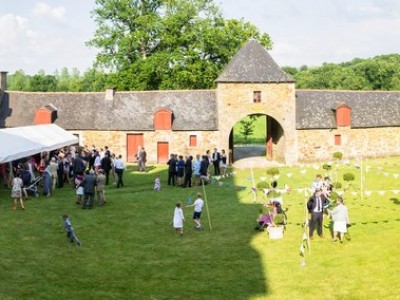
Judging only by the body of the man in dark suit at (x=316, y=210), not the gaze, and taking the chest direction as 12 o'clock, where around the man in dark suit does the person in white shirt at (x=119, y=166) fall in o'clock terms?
The person in white shirt is roughly at 4 o'clock from the man in dark suit.

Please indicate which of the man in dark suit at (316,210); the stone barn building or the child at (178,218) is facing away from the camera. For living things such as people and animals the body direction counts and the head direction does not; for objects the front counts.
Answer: the child

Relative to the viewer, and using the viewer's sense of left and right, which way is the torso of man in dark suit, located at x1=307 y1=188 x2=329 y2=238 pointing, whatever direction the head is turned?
facing the viewer

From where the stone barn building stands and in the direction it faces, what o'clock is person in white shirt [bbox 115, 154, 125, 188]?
The person in white shirt is roughly at 1 o'clock from the stone barn building.

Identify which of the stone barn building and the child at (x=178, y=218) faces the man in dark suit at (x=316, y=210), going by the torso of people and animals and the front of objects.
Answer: the stone barn building

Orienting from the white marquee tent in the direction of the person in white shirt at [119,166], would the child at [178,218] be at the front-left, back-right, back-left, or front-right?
front-right

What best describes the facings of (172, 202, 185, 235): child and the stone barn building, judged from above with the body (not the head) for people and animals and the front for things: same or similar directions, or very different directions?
very different directions

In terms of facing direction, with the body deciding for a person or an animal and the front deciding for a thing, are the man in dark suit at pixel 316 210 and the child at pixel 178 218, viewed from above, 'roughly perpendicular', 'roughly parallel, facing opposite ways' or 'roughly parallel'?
roughly parallel, facing opposite ways

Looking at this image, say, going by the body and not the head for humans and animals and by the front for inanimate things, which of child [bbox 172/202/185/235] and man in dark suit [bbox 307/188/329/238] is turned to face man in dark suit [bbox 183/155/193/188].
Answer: the child

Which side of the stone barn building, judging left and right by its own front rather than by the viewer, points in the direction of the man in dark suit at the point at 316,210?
front

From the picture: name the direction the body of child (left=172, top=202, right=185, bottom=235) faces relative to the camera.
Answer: away from the camera

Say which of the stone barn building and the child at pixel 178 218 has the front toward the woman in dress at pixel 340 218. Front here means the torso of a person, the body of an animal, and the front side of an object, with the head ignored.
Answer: the stone barn building

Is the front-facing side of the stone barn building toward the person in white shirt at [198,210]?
yes

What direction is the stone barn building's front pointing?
toward the camera

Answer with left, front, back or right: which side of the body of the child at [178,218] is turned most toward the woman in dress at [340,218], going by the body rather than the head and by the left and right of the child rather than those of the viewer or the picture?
right

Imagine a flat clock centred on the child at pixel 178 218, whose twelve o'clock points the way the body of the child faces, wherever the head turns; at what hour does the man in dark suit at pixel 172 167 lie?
The man in dark suit is roughly at 12 o'clock from the child.

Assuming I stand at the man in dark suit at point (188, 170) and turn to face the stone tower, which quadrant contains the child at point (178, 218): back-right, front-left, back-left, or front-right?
back-right
